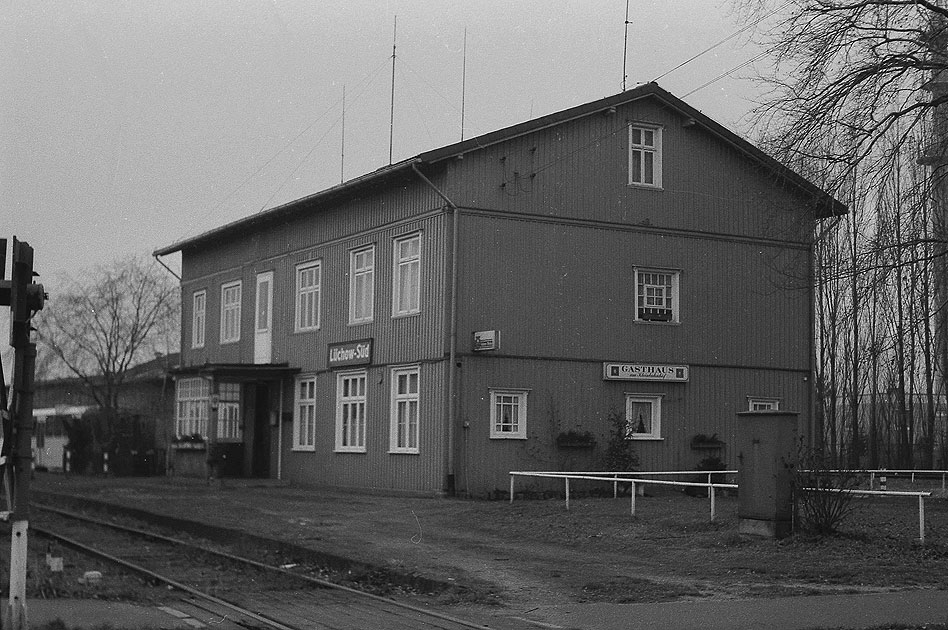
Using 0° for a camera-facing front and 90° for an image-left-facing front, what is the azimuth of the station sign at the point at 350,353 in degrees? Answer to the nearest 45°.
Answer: approximately 45°

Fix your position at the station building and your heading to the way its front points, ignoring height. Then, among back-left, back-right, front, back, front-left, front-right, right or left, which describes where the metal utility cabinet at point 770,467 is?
front-left

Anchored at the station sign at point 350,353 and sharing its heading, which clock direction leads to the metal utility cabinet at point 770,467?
The metal utility cabinet is roughly at 10 o'clock from the station sign.

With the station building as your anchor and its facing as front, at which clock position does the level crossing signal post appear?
The level crossing signal post is roughly at 11 o'clock from the station building.

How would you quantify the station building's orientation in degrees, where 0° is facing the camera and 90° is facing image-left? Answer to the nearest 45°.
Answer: approximately 45°

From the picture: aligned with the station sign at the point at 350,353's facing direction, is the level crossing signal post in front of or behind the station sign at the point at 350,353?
in front
